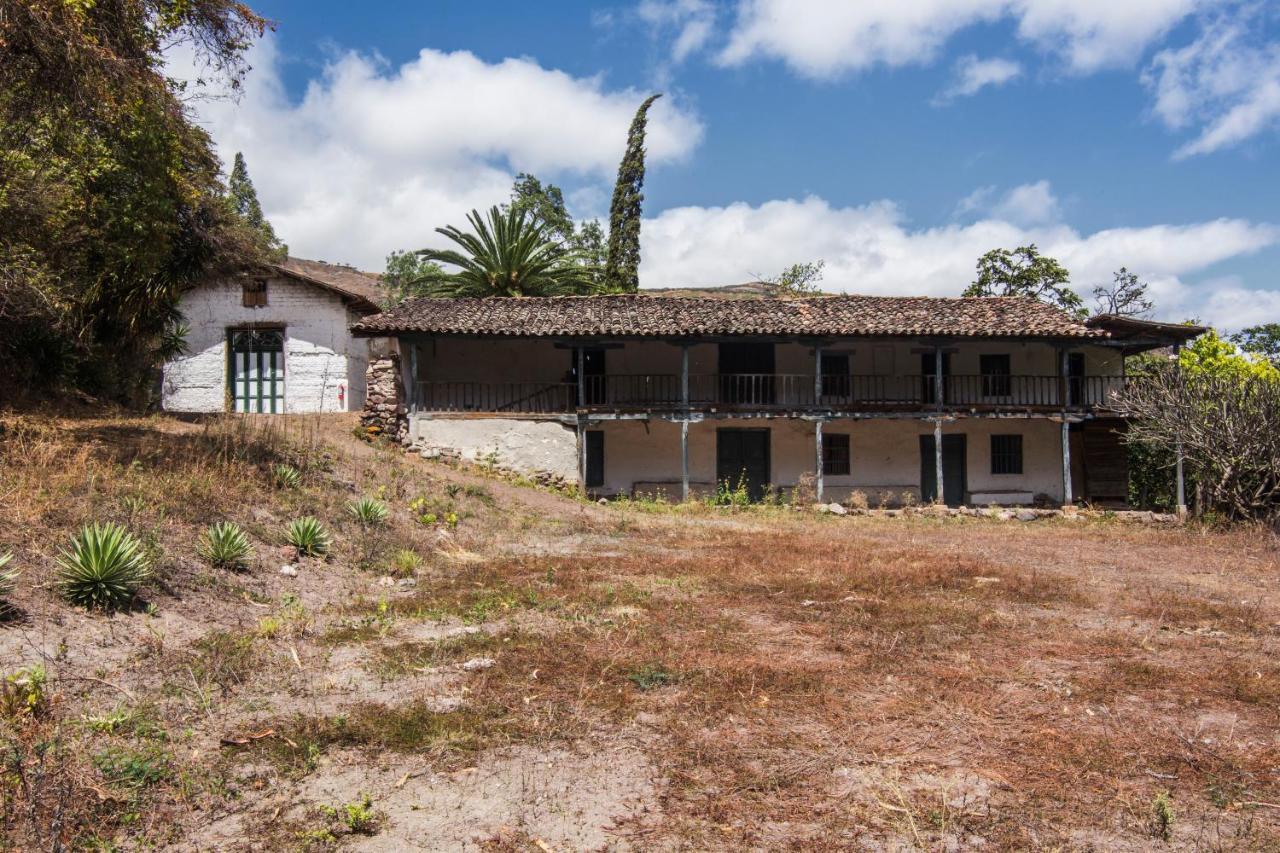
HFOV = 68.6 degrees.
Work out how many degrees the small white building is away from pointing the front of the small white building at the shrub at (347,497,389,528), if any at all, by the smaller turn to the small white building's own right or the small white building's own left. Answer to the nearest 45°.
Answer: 0° — it already faces it

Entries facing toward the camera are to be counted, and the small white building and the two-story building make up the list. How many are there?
2

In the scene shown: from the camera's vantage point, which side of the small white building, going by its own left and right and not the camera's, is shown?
front

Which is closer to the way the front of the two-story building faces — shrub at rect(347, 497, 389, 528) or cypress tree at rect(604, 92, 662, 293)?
the shrub

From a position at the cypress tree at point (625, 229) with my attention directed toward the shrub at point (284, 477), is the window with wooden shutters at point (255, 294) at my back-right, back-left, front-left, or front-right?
front-right

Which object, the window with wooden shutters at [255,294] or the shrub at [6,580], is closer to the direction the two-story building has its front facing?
the shrub

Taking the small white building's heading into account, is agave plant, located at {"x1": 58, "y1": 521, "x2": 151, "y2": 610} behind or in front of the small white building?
in front

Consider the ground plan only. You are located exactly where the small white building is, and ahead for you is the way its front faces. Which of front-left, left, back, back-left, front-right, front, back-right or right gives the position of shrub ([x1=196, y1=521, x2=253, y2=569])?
front

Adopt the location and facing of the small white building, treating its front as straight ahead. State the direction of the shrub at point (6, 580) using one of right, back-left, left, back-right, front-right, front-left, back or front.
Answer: front

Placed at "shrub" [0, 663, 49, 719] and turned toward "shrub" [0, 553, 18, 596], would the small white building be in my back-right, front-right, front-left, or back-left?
front-right

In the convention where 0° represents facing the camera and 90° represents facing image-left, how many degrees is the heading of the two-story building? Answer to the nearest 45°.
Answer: approximately 0°

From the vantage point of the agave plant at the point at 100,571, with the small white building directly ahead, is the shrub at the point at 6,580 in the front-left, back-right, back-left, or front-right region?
back-left

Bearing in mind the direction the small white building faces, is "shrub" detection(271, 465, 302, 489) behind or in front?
in front

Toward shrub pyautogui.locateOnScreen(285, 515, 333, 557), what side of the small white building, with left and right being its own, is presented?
front
